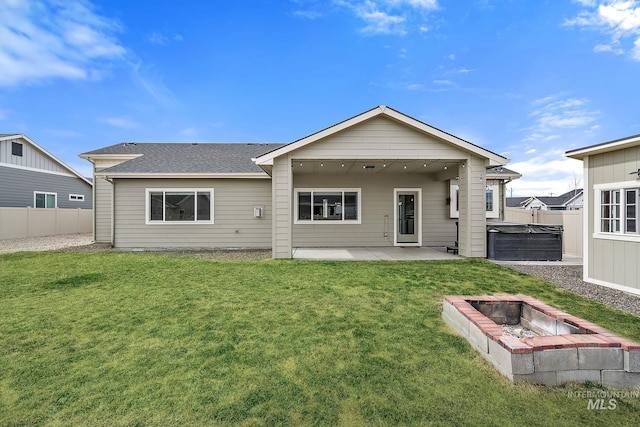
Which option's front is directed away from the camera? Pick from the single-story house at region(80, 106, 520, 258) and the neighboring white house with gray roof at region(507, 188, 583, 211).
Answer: the single-story house

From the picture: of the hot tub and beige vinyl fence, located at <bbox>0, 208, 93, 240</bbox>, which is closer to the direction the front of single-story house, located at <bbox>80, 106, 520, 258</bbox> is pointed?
the beige vinyl fence

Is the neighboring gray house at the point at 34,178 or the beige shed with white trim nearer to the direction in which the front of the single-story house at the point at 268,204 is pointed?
the neighboring gray house

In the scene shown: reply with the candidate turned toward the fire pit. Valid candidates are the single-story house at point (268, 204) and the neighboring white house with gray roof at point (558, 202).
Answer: the neighboring white house with gray roof

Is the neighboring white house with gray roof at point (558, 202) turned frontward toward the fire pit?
yes

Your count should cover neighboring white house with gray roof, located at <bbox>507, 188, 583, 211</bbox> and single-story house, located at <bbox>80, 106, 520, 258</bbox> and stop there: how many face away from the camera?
1

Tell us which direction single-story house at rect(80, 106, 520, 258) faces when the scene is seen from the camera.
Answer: facing away from the viewer

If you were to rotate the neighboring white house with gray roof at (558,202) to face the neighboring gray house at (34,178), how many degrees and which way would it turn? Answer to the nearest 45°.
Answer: approximately 45° to its right

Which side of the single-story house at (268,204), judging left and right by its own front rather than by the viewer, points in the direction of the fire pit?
back

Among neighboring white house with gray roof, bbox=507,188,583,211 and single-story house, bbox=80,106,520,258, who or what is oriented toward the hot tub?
the neighboring white house with gray roof

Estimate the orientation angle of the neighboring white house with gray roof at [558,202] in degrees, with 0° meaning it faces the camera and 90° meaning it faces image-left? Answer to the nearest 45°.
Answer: approximately 0°

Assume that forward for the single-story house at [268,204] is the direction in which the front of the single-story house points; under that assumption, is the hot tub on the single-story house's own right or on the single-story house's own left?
on the single-story house's own right
